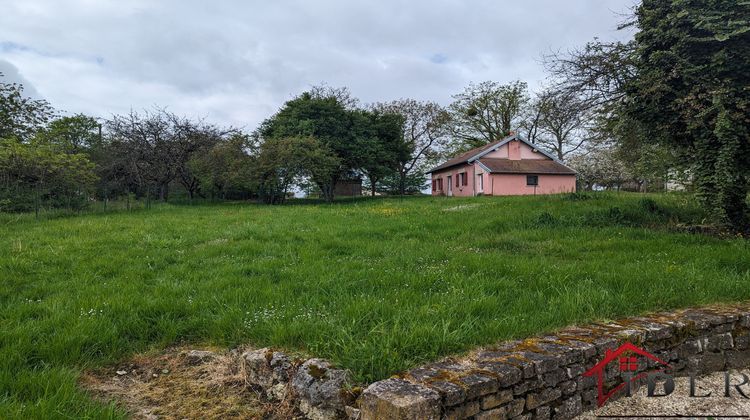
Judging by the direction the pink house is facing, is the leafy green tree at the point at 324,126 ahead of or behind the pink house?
ahead

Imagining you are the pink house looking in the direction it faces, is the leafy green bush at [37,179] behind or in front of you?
in front

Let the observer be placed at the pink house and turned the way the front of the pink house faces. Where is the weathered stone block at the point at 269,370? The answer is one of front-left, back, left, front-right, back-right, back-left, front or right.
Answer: front-left

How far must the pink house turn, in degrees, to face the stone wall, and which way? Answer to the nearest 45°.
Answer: approximately 45° to its left

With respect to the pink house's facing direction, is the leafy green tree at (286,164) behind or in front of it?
in front

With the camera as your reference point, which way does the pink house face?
facing the viewer and to the left of the viewer
